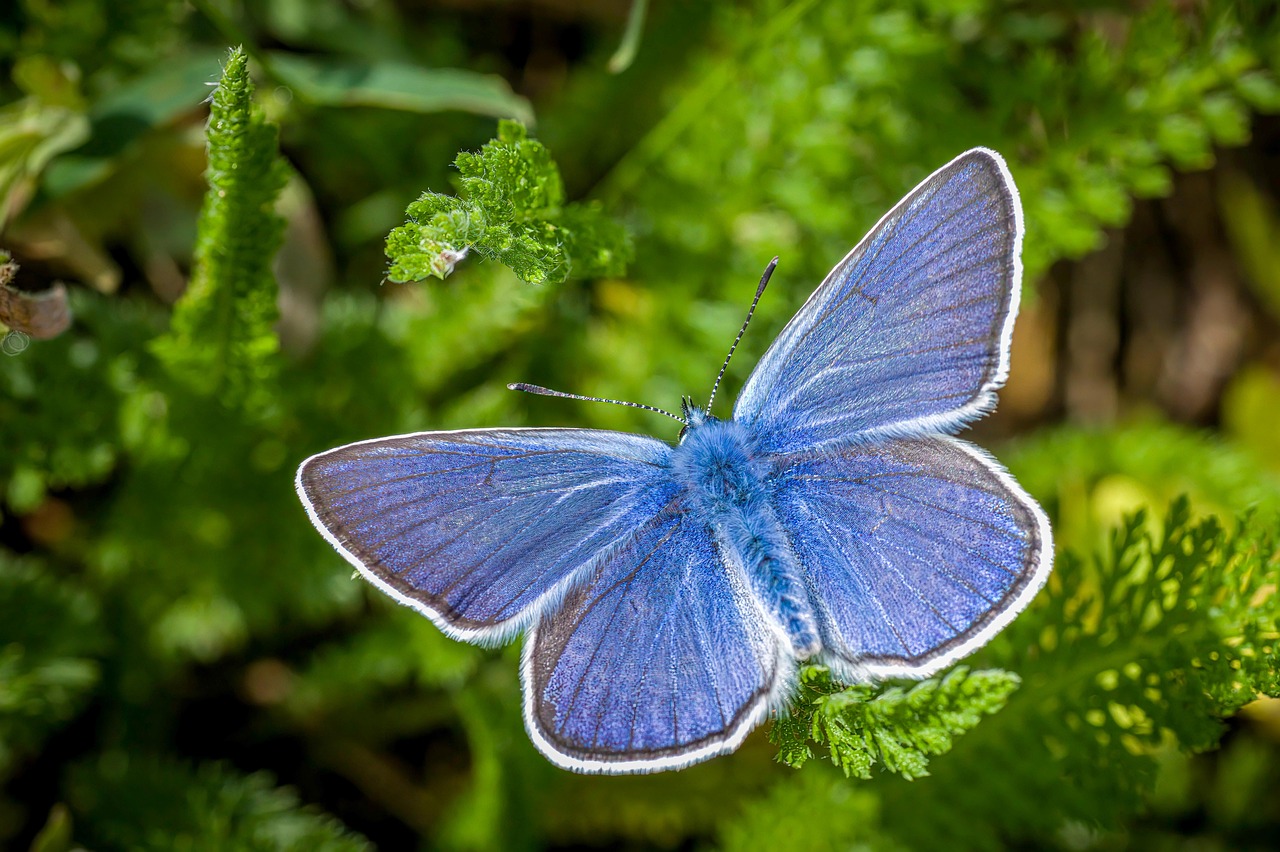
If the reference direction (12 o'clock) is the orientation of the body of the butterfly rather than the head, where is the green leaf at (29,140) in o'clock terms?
The green leaf is roughly at 11 o'clock from the butterfly.

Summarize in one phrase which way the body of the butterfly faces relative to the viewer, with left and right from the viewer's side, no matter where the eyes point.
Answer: facing away from the viewer and to the left of the viewer

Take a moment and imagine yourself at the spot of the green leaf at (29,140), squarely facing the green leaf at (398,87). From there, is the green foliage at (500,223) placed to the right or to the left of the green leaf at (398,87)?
right

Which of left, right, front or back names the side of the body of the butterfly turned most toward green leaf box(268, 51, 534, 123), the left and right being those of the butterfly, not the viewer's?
front

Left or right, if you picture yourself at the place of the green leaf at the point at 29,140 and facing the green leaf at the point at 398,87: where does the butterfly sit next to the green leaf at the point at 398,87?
right
